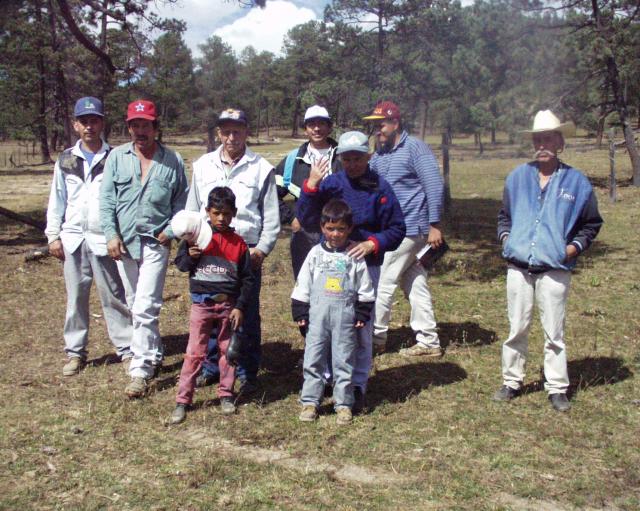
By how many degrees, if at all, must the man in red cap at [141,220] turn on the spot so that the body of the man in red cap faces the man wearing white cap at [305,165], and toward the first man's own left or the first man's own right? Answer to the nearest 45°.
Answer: approximately 90° to the first man's own left

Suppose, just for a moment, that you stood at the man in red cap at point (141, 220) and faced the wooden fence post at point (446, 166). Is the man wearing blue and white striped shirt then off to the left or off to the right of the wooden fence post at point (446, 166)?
right

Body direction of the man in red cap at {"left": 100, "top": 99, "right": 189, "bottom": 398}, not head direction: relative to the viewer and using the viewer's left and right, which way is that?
facing the viewer

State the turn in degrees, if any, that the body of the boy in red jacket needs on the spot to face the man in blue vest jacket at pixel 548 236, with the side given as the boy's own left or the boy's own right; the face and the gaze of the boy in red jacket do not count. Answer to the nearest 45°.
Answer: approximately 90° to the boy's own left

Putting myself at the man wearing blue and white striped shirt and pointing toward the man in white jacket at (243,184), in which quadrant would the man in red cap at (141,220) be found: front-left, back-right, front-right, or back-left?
front-right

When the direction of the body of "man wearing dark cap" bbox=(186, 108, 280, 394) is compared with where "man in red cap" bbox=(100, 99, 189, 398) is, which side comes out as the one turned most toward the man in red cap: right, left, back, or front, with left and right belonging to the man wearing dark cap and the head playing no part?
right

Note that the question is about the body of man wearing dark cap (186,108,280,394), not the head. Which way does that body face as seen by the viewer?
toward the camera

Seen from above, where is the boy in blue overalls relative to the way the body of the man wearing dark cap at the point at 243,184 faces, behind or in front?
in front

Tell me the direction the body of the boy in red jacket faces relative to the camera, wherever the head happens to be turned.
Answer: toward the camera

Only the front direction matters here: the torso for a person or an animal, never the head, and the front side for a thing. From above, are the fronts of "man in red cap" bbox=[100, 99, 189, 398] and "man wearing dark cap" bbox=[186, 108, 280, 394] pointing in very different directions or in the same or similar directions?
same or similar directions

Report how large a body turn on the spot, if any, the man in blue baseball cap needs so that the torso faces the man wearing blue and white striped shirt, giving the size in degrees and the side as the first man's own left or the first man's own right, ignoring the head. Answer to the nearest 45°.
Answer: approximately 90° to the first man's own left

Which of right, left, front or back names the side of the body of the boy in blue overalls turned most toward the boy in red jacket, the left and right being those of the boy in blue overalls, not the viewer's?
right

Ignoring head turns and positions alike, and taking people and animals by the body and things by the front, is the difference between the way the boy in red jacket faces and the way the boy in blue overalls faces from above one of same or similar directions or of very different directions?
same or similar directions

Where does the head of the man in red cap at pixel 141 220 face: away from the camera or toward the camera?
toward the camera

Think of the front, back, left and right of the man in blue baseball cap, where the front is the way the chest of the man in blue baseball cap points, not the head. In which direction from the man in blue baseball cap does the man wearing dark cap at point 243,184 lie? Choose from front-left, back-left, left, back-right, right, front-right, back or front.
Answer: front-left
